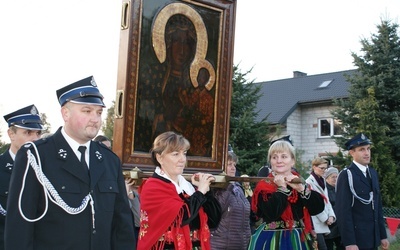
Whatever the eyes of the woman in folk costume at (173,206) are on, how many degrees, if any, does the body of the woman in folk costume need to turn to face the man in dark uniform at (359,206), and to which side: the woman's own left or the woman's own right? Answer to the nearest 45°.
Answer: approximately 90° to the woman's own left

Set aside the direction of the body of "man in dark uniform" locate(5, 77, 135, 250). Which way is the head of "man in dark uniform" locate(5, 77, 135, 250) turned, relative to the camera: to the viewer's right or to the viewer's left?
to the viewer's right

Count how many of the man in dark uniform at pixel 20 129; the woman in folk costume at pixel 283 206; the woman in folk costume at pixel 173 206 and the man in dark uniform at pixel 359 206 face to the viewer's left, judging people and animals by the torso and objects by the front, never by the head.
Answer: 0

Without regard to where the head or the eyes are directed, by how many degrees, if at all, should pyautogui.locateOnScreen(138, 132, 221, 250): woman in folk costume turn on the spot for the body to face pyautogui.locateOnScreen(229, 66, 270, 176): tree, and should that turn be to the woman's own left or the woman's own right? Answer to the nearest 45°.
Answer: approximately 135° to the woman's own left

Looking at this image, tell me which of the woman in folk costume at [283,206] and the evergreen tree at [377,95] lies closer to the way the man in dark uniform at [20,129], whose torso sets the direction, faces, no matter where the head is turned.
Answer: the woman in folk costume

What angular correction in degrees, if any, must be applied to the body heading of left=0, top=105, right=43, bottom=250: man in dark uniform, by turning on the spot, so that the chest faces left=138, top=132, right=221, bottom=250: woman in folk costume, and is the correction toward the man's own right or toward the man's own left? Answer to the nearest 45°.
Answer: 0° — they already face them

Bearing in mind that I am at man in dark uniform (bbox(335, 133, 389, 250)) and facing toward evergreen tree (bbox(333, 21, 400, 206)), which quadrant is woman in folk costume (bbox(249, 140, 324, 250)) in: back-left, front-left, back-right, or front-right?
back-left

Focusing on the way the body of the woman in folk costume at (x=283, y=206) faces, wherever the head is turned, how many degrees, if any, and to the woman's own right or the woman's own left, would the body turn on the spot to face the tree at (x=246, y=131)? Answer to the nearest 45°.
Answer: approximately 180°

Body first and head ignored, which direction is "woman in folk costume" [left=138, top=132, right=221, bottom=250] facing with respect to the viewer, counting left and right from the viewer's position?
facing the viewer and to the right of the viewer

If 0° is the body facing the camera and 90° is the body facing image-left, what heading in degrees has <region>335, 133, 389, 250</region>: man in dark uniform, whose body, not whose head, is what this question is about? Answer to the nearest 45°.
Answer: approximately 315°

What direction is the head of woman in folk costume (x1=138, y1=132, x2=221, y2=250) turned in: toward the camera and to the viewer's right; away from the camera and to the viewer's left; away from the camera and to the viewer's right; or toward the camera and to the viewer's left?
toward the camera and to the viewer's right

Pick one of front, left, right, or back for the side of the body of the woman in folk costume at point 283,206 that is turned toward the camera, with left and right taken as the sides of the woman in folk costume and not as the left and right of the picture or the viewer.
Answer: front

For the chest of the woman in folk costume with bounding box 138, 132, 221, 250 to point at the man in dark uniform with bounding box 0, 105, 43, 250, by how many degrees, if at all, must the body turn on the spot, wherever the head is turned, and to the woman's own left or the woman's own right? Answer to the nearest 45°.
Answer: approximately 135° to the woman's own right

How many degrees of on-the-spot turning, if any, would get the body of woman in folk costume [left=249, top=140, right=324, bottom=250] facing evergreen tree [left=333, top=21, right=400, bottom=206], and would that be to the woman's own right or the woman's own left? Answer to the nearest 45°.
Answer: approximately 180°

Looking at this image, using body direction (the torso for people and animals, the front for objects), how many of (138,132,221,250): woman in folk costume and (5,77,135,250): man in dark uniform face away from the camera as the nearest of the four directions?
0
